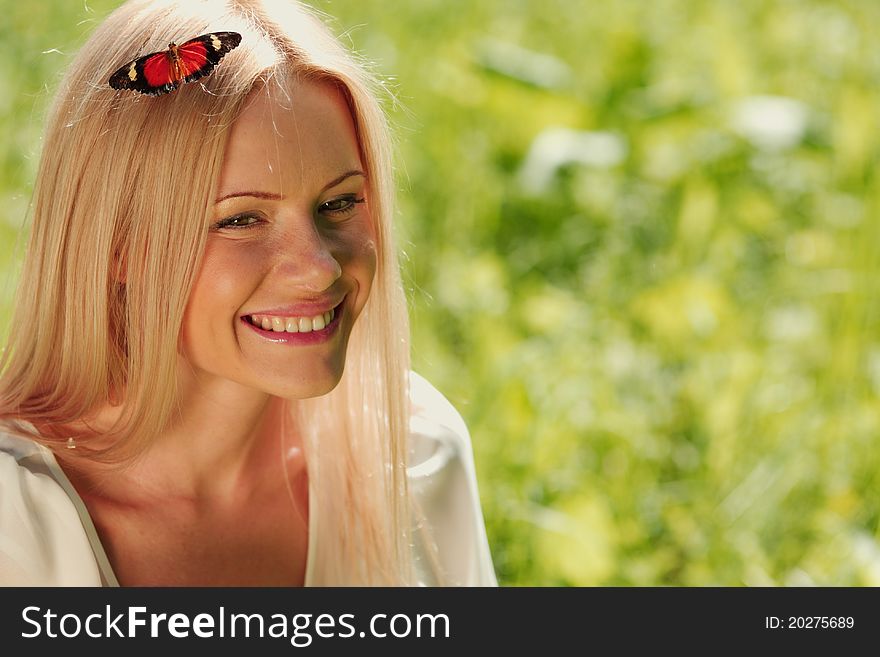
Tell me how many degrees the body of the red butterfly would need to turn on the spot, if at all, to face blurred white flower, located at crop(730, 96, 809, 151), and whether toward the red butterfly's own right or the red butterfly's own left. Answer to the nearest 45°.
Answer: approximately 45° to the red butterfly's own right

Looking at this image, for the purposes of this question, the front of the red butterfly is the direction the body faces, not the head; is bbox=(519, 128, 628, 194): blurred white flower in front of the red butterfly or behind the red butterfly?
in front

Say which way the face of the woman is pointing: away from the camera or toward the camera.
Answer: toward the camera

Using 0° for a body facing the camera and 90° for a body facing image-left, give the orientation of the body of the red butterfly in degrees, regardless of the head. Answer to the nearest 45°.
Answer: approximately 180°
